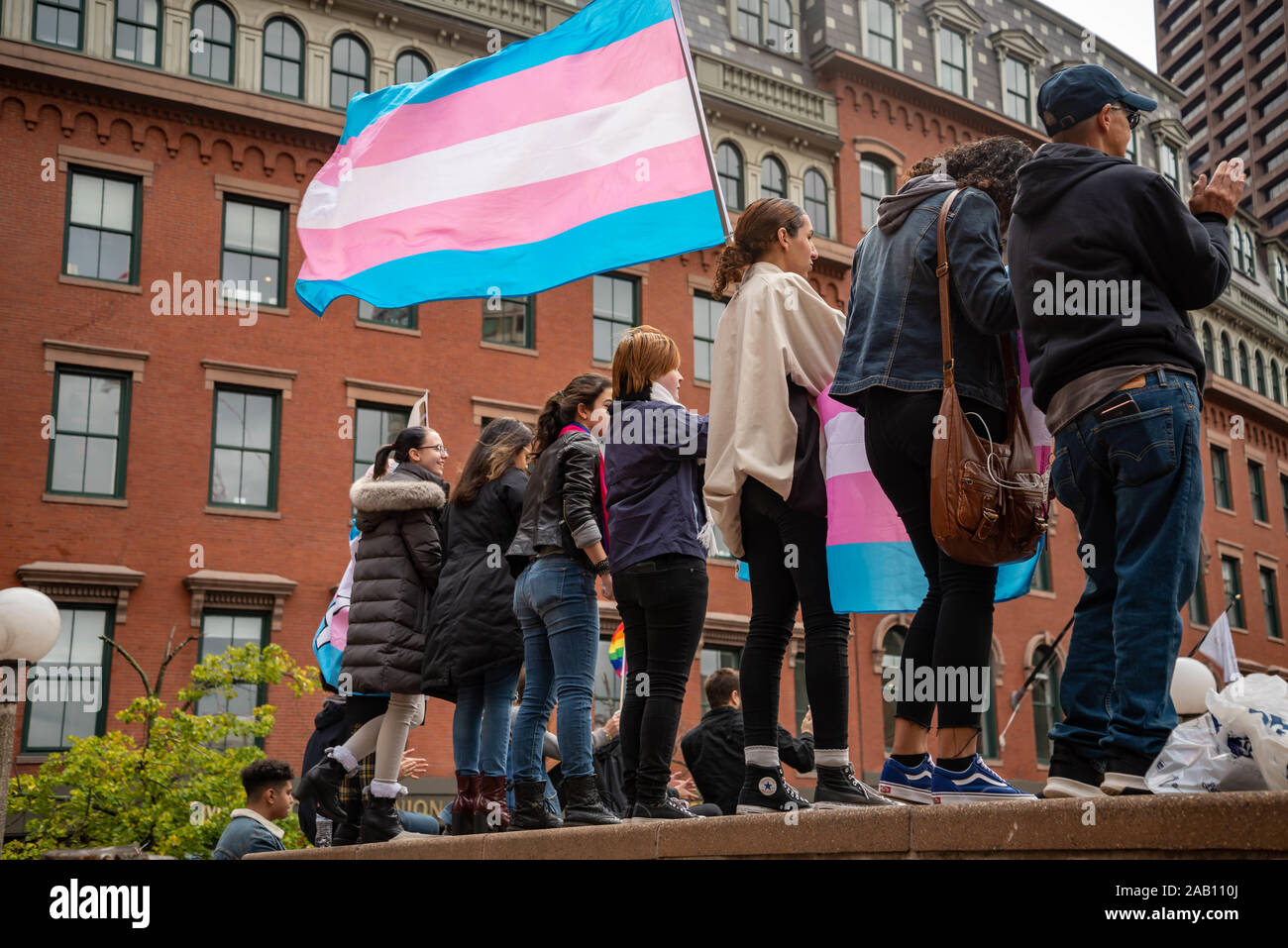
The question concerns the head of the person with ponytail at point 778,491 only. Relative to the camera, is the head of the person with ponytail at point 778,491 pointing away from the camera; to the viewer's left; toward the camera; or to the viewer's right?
to the viewer's right

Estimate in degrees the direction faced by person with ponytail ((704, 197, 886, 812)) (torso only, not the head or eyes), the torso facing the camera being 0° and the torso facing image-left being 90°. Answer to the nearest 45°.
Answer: approximately 225°

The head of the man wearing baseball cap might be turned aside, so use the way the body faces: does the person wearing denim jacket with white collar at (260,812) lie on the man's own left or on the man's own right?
on the man's own left

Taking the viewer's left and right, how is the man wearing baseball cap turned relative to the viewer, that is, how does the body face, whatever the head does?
facing away from the viewer and to the right of the viewer

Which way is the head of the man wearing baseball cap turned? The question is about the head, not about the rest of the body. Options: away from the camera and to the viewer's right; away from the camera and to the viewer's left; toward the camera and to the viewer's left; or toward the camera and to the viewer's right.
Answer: away from the camera and to the viewer's right

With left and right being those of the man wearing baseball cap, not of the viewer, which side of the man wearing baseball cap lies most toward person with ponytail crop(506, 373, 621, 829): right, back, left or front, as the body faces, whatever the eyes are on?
left

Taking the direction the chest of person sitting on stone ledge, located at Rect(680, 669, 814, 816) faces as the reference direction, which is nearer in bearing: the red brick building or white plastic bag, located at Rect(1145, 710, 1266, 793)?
the red brick building
